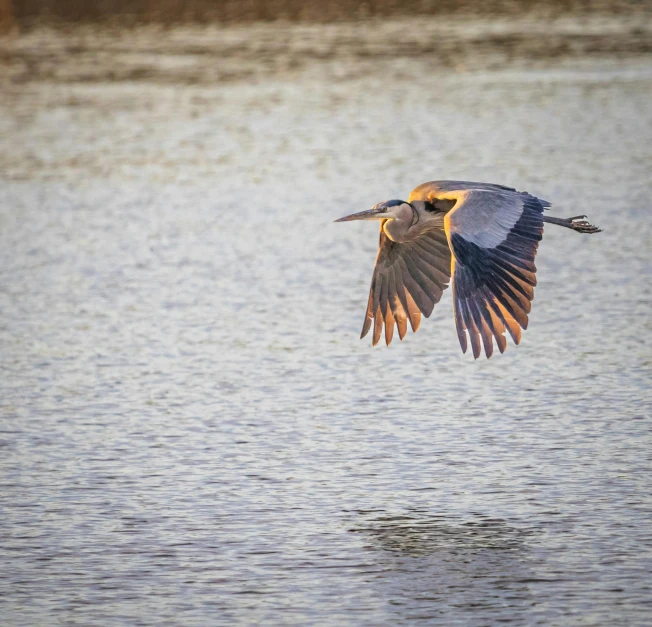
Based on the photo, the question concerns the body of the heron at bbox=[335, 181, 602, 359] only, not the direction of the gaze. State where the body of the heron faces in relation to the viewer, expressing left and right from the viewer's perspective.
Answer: facing the viewer and to the left of the viewer
